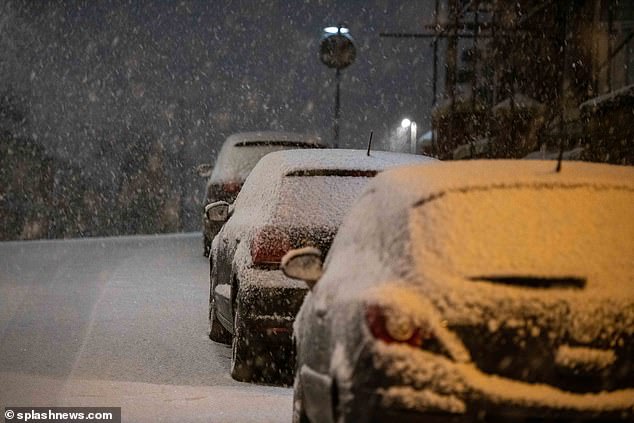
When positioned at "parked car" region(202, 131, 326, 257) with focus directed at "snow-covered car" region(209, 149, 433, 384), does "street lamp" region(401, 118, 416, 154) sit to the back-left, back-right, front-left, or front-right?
back-left

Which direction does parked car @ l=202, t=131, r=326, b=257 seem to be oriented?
away from the camera

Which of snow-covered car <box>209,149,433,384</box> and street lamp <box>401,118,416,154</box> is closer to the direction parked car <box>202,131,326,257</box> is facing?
the street lamp

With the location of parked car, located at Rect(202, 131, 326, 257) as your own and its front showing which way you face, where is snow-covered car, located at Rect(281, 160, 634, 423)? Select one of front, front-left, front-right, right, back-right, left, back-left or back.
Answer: back

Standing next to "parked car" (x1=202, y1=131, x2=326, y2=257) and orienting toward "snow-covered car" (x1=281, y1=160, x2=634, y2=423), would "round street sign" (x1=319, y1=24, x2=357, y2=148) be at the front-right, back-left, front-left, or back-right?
back-left

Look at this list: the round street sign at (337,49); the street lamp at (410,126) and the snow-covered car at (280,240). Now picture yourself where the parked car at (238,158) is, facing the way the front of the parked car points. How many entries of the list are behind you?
1

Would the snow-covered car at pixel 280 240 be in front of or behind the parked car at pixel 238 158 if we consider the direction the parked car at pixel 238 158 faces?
behind

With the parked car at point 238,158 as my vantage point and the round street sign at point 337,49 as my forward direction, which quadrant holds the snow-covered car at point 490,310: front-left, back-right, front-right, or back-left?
back-right

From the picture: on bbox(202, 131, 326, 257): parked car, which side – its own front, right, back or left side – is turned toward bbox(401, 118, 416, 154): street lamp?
front

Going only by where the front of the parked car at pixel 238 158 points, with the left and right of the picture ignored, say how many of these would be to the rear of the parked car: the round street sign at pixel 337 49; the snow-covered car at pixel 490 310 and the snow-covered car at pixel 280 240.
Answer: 2

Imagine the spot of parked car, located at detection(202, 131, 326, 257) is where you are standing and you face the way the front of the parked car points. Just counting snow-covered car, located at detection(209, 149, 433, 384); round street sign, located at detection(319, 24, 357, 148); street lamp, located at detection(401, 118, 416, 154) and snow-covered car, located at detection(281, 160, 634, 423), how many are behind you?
2

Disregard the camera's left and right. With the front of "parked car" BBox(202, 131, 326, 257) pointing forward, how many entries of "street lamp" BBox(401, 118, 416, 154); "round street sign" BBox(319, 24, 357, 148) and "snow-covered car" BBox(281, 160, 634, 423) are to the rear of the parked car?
1

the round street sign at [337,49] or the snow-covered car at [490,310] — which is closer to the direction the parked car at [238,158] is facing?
the round street sign

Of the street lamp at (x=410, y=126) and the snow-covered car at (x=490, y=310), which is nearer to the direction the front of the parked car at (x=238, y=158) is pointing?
the street lamp

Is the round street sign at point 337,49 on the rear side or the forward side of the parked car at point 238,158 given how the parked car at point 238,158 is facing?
on the forward side
